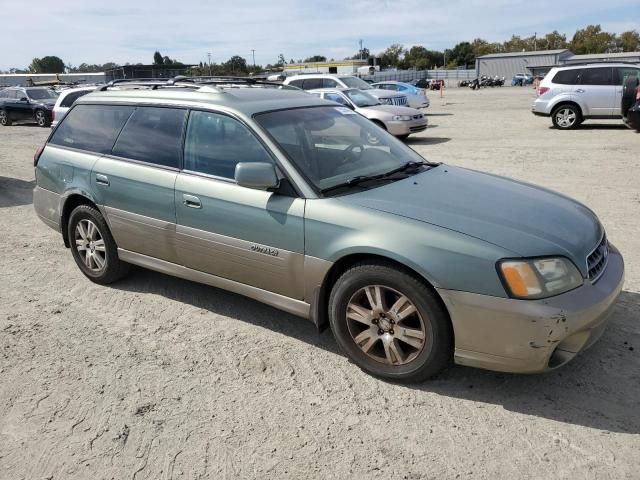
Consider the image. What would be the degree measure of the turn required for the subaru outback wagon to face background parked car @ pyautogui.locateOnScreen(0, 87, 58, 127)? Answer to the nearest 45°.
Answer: approximately 180°

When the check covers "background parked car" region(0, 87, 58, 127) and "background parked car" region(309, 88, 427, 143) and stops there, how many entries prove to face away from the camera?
0

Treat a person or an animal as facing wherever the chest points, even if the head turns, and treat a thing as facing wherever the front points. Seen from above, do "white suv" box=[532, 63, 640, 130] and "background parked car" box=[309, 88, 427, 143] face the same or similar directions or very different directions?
same or similar directions

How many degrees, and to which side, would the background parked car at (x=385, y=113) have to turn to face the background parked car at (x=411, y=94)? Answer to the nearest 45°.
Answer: approximately 135° to its left

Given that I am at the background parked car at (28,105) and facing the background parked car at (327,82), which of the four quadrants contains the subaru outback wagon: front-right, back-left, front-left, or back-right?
front-right

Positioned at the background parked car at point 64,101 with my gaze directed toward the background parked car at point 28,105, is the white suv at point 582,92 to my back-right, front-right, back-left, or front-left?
back-right

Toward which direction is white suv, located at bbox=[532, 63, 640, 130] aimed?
to the viewer's right

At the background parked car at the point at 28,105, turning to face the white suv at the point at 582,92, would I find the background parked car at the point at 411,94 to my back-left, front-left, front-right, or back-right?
front-left

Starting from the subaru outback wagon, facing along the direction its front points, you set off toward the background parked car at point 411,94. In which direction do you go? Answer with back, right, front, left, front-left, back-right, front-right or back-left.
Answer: back-left

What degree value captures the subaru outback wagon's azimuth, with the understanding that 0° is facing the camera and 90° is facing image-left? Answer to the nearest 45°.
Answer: approximately 315°

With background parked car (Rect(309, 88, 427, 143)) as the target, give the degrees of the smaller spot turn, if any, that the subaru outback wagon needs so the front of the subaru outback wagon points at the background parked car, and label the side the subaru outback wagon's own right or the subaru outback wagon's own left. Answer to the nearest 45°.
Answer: approximately 135° to the subaru outback wagon's own left

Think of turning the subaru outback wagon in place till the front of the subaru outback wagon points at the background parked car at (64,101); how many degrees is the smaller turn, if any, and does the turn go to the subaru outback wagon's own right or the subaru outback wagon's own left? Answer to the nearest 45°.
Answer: approximately 180°

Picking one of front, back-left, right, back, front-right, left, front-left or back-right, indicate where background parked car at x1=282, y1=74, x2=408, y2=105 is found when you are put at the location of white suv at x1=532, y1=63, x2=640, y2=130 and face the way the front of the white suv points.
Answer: back

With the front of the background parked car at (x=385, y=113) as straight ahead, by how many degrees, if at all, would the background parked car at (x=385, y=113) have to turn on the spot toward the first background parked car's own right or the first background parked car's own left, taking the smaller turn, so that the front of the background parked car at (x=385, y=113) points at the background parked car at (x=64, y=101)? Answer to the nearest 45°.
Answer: approximately 135° to the first background parked car's own right

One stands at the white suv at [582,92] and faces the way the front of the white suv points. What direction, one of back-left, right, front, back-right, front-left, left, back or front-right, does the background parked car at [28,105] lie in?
back

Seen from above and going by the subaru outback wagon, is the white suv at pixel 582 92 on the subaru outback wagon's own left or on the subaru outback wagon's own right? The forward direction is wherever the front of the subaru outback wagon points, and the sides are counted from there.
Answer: on the subaru outback wagon's own left
